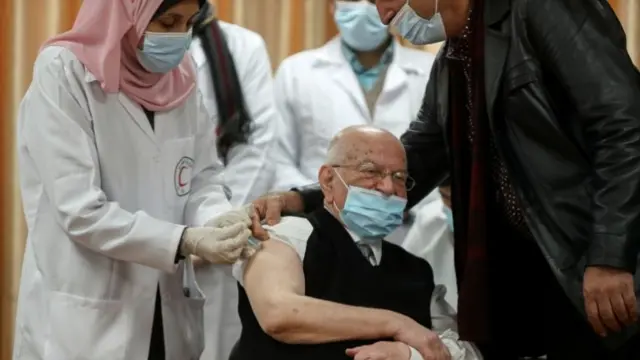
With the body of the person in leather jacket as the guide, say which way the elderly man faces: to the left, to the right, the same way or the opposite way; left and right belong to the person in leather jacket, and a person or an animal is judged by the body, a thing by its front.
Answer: to the left

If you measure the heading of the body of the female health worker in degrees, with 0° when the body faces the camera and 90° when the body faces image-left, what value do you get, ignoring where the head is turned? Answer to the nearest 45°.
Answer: approximately 315°

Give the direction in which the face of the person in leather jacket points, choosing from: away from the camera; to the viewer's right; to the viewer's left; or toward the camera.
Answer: to the viewer's left

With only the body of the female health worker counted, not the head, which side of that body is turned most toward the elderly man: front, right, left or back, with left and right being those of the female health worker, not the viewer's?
front

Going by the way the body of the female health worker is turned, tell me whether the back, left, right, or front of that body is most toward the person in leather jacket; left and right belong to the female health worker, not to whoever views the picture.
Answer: front

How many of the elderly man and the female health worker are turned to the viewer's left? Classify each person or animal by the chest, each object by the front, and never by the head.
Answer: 0

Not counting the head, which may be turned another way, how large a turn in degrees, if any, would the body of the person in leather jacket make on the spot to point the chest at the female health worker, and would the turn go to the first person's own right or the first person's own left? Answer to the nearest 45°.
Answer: approximately 45° to the first person's own right
